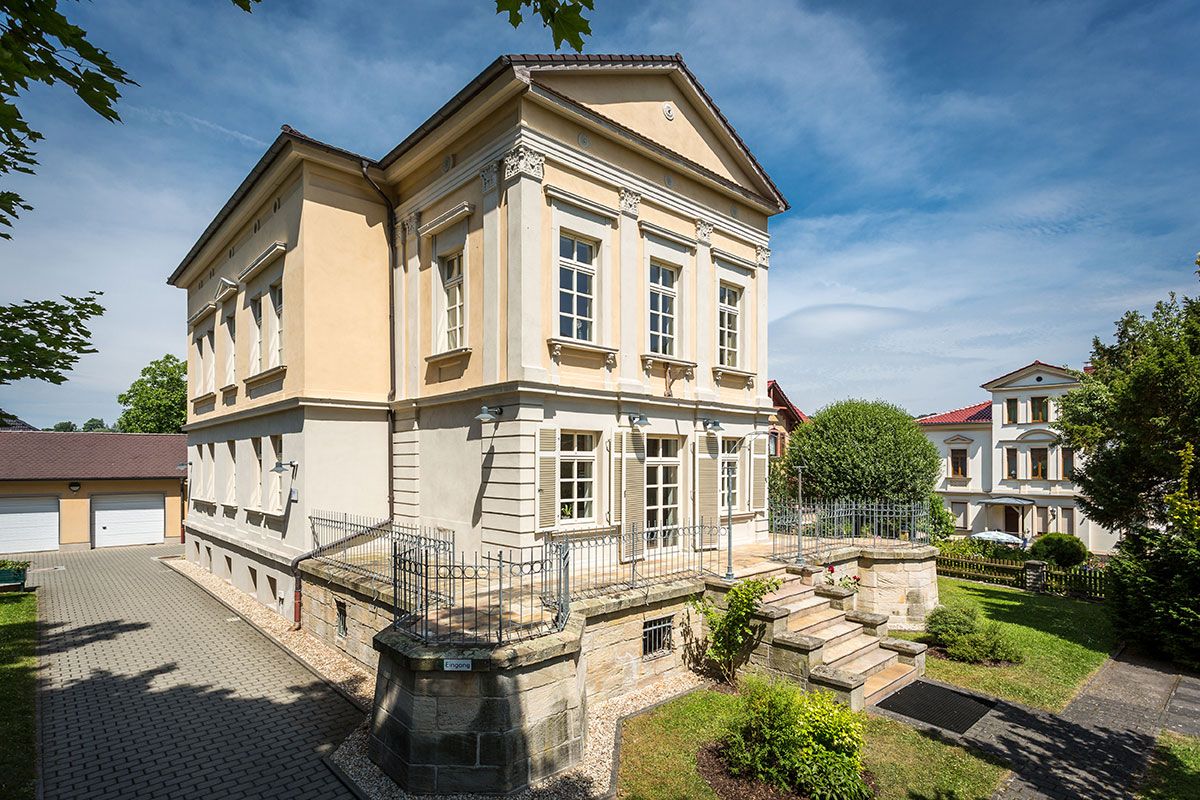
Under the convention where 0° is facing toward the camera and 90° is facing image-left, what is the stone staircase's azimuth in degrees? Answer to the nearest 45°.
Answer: approximately 315°

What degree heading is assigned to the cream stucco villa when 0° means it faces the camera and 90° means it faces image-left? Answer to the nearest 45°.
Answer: approximately 315°

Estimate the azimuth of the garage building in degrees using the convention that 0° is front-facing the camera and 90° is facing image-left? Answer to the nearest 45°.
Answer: approximately 0°

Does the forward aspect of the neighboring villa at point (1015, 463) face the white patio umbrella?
yes

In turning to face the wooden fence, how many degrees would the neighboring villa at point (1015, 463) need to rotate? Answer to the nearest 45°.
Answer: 0° — it already faces it

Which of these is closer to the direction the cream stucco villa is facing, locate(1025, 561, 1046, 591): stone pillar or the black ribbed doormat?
the black ribbed doormat

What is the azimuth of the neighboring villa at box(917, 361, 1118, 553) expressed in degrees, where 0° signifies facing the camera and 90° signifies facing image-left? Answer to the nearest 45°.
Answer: approximately 0°

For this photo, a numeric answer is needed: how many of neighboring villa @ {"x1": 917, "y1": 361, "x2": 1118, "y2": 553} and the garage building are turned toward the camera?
2

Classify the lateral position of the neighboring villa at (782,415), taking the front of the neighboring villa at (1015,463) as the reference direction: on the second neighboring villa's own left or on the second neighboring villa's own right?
on the second neighboring villa's own right

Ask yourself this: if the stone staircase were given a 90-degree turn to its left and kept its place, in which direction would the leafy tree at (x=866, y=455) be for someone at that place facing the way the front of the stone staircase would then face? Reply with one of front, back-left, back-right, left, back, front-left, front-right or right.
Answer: front-left
